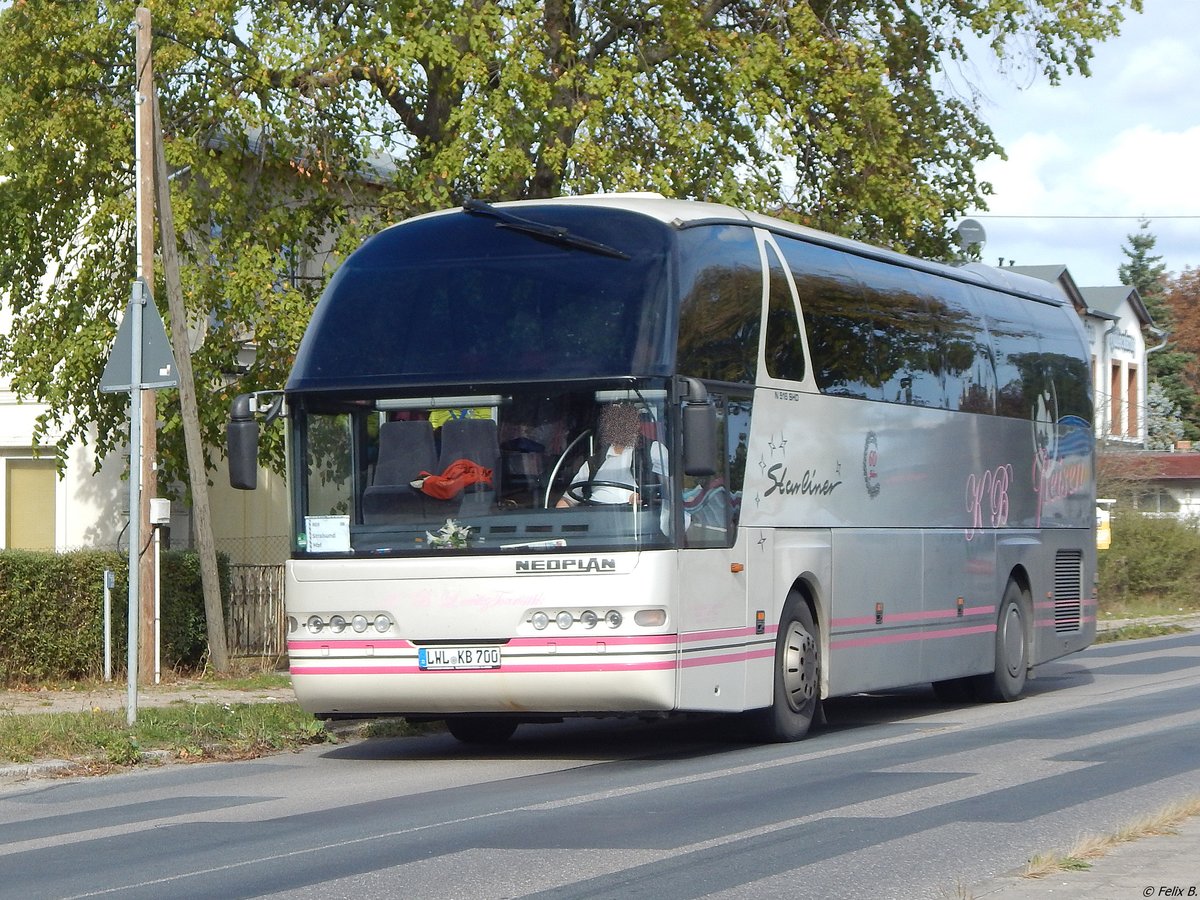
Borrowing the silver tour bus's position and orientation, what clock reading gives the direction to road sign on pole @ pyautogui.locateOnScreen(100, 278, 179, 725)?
The road sign on pole is roughly at 2 o'clock from the silver tour bus.

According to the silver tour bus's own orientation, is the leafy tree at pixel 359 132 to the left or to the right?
on its right

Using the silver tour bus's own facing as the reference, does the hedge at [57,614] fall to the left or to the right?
on its right

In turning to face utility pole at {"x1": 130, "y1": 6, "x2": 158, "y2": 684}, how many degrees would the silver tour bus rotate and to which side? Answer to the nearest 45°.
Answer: approximately 90° to its right

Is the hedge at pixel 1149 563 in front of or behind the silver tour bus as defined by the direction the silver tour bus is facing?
behind

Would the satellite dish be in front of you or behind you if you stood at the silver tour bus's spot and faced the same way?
behind

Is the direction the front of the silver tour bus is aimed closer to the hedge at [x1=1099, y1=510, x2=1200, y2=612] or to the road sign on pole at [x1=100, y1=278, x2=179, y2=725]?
the road sign on pole

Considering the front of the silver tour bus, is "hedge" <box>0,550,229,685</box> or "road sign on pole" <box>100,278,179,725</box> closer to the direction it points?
the road sign on pole

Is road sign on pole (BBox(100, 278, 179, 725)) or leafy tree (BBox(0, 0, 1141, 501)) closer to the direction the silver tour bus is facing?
the road sign on pole

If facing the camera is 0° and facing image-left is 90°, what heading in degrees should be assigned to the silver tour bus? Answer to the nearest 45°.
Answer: approximately 45°
